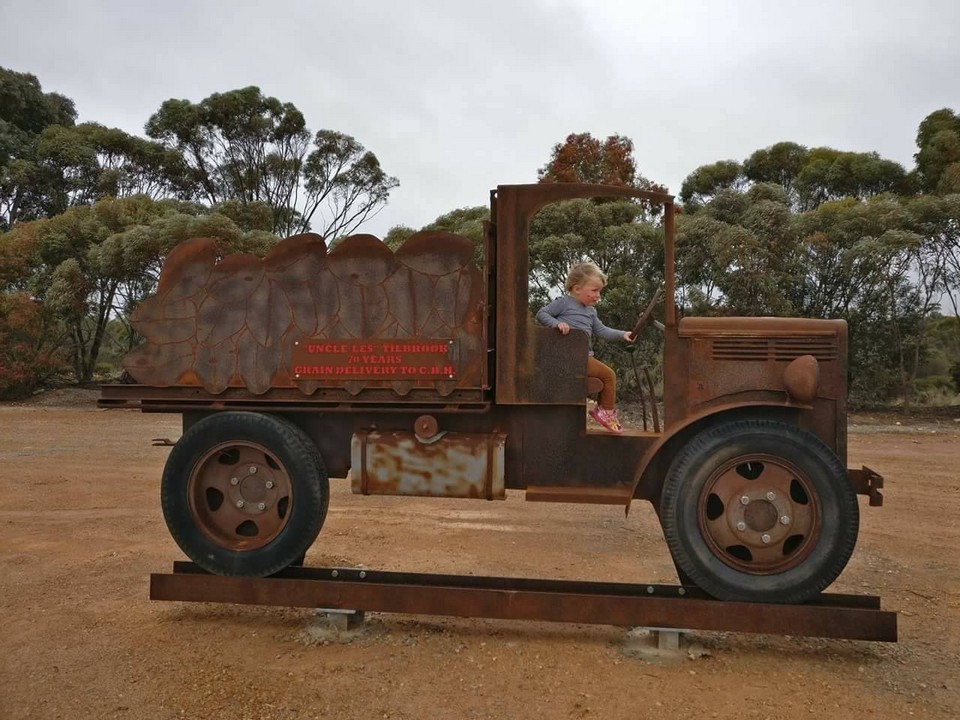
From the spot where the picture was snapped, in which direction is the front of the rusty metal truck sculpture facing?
facing to the right of the viewer

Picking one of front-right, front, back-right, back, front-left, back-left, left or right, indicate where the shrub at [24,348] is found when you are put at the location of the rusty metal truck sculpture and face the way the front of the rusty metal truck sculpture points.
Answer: back-left

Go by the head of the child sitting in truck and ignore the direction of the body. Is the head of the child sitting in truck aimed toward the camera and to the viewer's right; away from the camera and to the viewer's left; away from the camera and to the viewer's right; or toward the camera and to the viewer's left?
toward the camera and to the viewer's right

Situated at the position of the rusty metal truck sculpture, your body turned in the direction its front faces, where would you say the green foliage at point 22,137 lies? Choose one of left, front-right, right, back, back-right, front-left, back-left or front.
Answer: back-left
